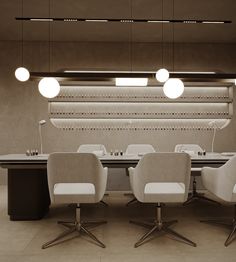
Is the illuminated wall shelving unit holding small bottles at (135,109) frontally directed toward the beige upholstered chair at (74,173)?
yes

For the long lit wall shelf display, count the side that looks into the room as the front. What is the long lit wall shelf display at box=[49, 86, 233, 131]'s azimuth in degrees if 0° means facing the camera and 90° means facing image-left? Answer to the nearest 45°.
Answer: approximately 0°

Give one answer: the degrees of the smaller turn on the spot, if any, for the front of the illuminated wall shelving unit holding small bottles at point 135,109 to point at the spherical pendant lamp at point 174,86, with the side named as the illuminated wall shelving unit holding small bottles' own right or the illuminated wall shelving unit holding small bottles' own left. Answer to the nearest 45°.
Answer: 0° — it already faces it

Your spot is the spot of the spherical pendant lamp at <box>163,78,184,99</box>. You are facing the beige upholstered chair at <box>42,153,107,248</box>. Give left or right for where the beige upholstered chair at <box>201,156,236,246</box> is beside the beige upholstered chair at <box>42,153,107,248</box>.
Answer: left

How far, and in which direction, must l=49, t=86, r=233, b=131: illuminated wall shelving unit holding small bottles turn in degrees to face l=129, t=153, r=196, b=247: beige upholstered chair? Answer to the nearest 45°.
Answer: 0° — it already faces it

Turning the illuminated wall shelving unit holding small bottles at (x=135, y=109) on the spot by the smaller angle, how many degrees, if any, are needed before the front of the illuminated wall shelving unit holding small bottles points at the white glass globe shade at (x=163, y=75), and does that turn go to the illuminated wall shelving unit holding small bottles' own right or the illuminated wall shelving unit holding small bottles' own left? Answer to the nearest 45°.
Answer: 0° — it already faces it
